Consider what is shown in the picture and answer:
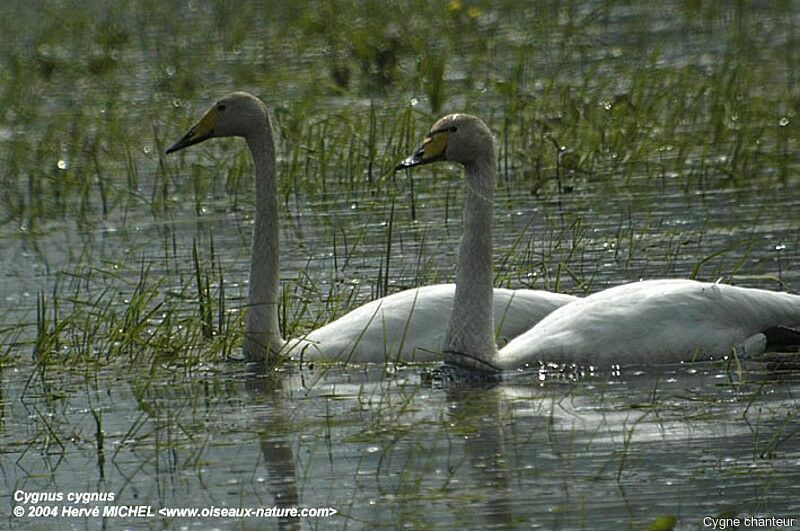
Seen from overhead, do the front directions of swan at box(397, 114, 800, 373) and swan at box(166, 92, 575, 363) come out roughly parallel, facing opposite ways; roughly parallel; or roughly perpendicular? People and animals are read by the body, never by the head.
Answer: roughly parallel

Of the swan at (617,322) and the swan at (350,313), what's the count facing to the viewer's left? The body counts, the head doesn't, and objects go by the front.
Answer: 2

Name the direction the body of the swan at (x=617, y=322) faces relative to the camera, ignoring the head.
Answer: to the viewer's left

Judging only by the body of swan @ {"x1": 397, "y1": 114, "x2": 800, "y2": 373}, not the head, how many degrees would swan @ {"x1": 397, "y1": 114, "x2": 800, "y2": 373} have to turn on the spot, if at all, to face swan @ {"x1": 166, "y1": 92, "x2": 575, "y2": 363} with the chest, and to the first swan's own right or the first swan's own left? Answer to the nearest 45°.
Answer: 0° — it already faces it

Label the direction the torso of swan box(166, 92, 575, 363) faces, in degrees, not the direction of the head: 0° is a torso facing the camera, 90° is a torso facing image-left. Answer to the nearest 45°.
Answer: approximately 90°
